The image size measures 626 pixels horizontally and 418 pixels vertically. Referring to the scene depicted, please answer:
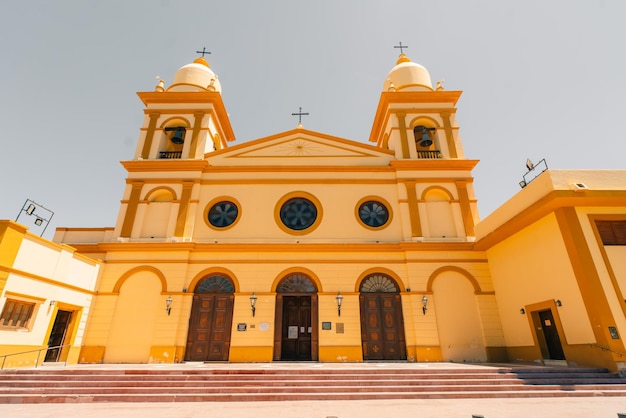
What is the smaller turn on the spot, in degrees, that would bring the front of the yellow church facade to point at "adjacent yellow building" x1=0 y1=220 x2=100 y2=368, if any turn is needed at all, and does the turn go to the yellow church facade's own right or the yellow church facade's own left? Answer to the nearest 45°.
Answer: approximately 90° to the yellow church facade's own right

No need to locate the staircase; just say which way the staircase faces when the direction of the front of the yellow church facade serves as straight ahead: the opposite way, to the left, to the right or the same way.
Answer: the same way

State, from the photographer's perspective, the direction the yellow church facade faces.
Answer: facing the viewer

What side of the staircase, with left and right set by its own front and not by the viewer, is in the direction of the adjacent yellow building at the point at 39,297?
right

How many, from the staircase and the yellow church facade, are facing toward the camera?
2

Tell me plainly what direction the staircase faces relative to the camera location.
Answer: facing the viewer
